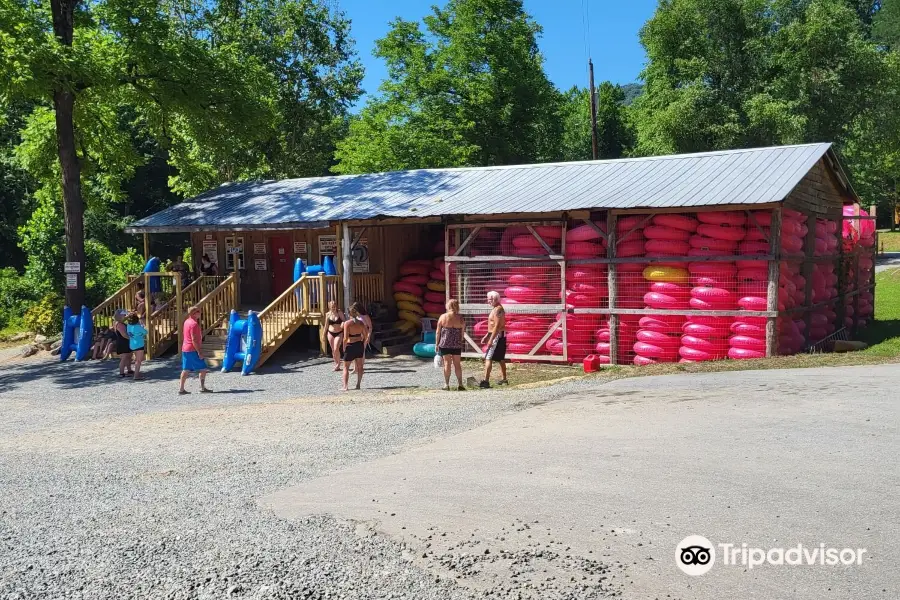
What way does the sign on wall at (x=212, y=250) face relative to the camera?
toward the camera

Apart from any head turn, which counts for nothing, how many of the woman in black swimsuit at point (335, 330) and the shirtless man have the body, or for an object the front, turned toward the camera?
1

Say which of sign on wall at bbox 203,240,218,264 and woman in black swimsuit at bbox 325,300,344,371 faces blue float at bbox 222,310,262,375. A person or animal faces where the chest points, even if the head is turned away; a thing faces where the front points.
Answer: the sign on wall

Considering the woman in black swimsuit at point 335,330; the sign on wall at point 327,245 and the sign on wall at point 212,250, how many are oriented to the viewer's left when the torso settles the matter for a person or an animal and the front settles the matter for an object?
0

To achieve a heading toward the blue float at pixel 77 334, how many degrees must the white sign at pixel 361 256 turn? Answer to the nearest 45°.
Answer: approximately 90° to its right

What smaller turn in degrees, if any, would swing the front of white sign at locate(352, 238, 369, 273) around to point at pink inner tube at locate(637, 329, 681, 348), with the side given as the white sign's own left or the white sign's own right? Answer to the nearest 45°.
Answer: approximately 45° to the white sign's own left

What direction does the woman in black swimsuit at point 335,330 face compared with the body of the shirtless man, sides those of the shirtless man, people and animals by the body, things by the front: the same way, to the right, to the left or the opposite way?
to the left

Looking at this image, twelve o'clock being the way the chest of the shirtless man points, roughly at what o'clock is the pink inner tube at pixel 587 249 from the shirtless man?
The pink inner tube is roughly at 4 o'clock from the shirtless man.

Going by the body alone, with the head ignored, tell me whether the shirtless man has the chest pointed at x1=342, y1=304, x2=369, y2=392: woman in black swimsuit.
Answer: yes

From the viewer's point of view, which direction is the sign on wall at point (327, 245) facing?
toward the camera

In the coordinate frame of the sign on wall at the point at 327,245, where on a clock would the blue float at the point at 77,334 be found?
The blue float is roughly at 3 o'clock from the sign on wall.

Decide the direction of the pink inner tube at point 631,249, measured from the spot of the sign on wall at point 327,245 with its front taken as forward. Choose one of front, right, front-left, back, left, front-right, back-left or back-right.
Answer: front-left

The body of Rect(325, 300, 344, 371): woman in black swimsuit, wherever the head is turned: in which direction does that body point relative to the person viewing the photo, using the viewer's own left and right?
facing the viewer

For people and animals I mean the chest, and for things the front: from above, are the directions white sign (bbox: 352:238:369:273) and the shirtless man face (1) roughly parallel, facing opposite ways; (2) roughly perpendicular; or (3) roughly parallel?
roughly perpendicular
